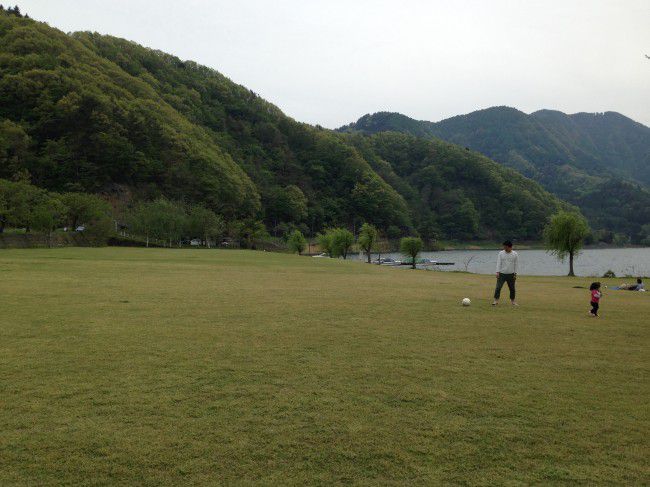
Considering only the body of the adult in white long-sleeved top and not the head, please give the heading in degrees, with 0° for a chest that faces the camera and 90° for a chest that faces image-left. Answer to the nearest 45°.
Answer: approximately 0°

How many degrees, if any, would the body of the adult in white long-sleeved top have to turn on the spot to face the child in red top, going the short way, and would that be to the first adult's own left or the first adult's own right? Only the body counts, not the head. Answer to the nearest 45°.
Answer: approximately 45° to the first adult's own left
